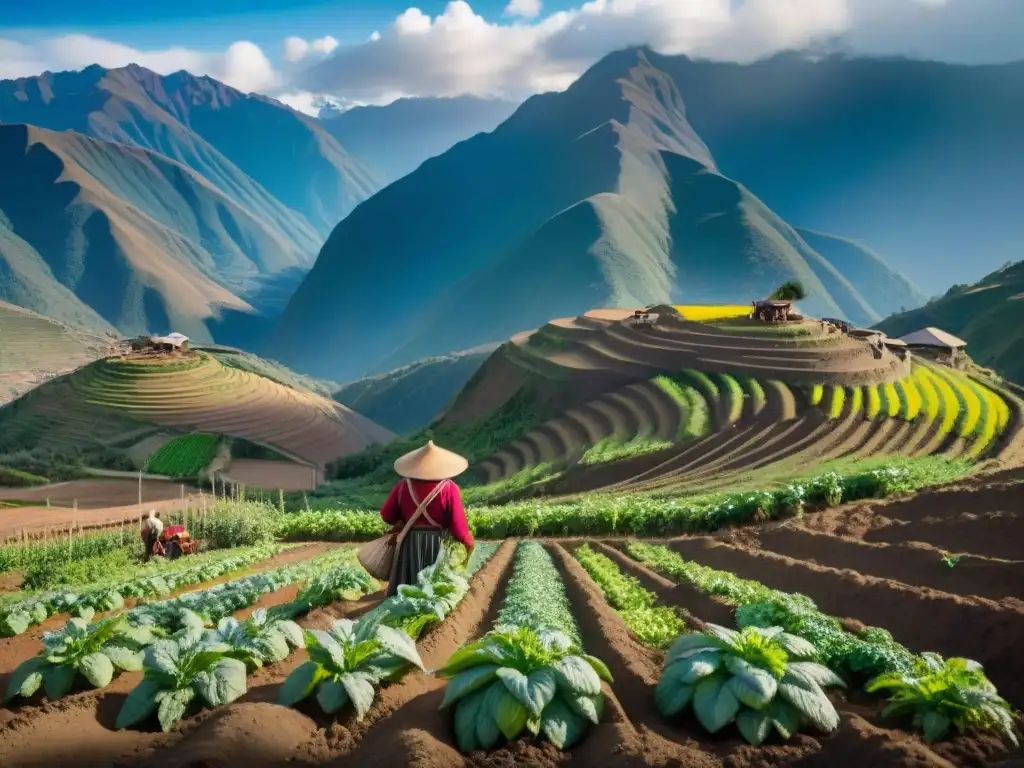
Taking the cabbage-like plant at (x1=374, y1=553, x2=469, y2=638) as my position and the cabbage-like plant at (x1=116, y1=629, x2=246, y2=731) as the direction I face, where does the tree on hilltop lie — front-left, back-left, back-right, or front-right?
back-right

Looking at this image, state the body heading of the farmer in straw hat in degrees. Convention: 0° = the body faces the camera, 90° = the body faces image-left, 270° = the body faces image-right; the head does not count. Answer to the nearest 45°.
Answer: approximately 180°

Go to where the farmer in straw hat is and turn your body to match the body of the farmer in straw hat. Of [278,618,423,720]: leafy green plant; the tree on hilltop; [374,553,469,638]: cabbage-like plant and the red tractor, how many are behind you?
2

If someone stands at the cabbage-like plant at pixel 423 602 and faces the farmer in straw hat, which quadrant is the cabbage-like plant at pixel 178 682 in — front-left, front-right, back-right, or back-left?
back-left

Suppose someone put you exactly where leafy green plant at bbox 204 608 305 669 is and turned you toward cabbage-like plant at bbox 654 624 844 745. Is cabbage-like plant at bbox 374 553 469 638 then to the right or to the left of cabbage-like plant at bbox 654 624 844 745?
left

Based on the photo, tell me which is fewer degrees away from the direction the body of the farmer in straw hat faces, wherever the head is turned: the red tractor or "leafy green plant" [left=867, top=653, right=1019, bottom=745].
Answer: the red tractor

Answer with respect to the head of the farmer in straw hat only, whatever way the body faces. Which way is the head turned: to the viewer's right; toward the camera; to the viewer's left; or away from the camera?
away from the camera

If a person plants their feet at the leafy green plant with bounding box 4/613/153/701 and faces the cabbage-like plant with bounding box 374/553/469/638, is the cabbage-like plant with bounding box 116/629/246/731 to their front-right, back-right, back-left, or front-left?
front-right

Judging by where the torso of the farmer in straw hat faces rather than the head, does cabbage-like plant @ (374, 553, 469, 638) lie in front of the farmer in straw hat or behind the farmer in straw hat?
behind

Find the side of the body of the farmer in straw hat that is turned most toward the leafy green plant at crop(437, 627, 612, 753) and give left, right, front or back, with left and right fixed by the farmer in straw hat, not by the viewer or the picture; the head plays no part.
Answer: back

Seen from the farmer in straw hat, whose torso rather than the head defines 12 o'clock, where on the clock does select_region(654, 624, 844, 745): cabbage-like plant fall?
The cabbage-like plant is roughly at 5 o'clock from the farmer in straw hat.

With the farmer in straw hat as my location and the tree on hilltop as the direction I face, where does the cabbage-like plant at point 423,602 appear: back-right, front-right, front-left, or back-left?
back-right

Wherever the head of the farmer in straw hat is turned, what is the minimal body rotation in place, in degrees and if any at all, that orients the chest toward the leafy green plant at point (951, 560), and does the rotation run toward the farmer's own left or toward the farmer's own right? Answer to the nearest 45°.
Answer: approximately 90° to the farmer's own right

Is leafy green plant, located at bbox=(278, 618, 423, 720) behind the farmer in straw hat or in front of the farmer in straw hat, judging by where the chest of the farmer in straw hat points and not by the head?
behind

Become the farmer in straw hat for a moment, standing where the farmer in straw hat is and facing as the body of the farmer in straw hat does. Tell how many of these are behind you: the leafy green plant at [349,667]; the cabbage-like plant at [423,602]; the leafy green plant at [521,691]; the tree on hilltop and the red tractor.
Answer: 3
